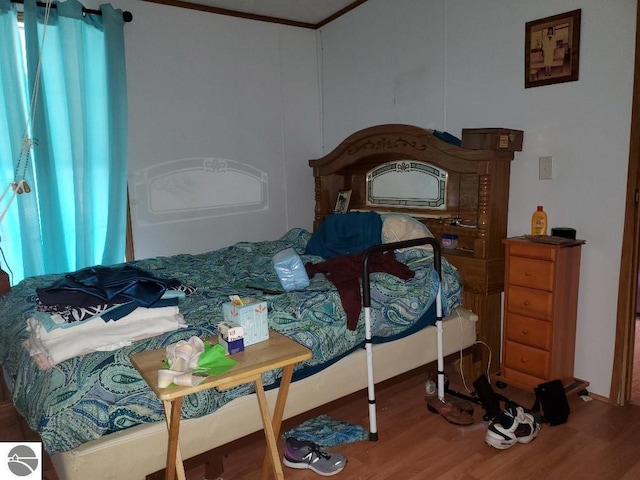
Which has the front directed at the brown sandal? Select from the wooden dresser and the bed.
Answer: the wooden dresser

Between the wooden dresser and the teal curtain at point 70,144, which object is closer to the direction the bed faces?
the teal curtain

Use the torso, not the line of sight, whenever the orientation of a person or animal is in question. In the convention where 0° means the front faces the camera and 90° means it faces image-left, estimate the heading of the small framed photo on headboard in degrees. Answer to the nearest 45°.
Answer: approximately 45°

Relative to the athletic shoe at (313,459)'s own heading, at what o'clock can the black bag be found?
The black bag is roughly at 10 o'clock from the athletic shoe.

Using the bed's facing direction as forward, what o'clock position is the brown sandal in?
The brown sandal is roughly at 8 o'clock from the bed.
